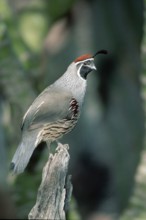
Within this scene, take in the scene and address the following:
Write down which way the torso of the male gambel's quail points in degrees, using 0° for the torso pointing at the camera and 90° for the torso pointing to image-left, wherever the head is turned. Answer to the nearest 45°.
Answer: approximately 270°
